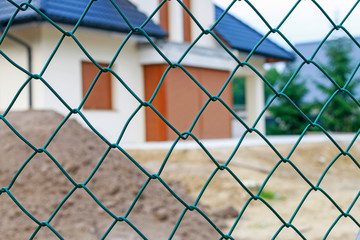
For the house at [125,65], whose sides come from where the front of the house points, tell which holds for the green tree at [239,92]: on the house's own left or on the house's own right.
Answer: on the house's own left

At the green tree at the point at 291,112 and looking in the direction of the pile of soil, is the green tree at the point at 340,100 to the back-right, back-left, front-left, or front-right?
back-left

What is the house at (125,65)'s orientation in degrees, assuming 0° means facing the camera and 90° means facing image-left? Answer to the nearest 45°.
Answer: approximately 315°

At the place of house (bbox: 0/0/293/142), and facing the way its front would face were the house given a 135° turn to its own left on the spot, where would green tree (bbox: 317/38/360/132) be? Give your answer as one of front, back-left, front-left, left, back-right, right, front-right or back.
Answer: front-right

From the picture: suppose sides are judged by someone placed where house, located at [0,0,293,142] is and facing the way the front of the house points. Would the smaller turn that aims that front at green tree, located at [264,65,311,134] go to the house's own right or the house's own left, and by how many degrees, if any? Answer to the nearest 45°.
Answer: approximately 90° to the house's own left
